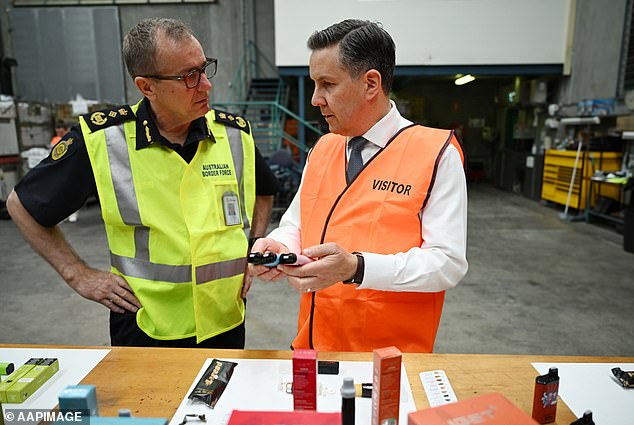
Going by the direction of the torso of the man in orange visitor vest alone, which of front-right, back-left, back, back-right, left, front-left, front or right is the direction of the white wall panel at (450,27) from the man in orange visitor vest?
back-right

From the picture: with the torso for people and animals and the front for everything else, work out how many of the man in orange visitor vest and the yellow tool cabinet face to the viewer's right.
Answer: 0

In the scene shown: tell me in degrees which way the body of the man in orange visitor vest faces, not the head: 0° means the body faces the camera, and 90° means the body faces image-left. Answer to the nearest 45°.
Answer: approximately 45°

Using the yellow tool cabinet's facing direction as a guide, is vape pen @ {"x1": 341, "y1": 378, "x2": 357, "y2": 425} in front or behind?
in front

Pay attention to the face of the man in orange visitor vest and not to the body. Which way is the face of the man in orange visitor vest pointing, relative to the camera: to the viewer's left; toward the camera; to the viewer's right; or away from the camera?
to the viewer's left

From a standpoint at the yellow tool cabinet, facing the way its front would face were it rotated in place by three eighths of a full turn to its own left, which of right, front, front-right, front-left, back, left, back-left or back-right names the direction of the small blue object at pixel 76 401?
right

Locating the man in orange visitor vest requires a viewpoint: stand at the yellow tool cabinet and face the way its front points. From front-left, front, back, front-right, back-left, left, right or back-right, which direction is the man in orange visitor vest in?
front-left

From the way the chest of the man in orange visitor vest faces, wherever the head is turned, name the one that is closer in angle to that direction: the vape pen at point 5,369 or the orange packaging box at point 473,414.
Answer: the vape pen

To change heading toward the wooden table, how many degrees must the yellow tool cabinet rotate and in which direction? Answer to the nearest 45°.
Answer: approximately 45° to its left

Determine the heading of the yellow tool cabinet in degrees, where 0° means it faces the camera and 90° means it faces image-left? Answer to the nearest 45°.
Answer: approximately 45°

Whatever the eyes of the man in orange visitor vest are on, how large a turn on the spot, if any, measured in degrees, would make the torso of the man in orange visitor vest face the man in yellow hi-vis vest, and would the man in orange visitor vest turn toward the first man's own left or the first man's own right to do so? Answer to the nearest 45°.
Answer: approximately 45° to the first man's own right

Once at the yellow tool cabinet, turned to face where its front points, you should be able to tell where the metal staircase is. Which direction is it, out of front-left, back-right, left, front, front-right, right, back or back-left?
front-right

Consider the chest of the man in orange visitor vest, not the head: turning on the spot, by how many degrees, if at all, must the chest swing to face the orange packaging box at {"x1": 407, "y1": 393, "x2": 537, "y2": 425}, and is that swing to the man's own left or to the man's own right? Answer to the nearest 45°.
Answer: approximately 45° to the man's own left
